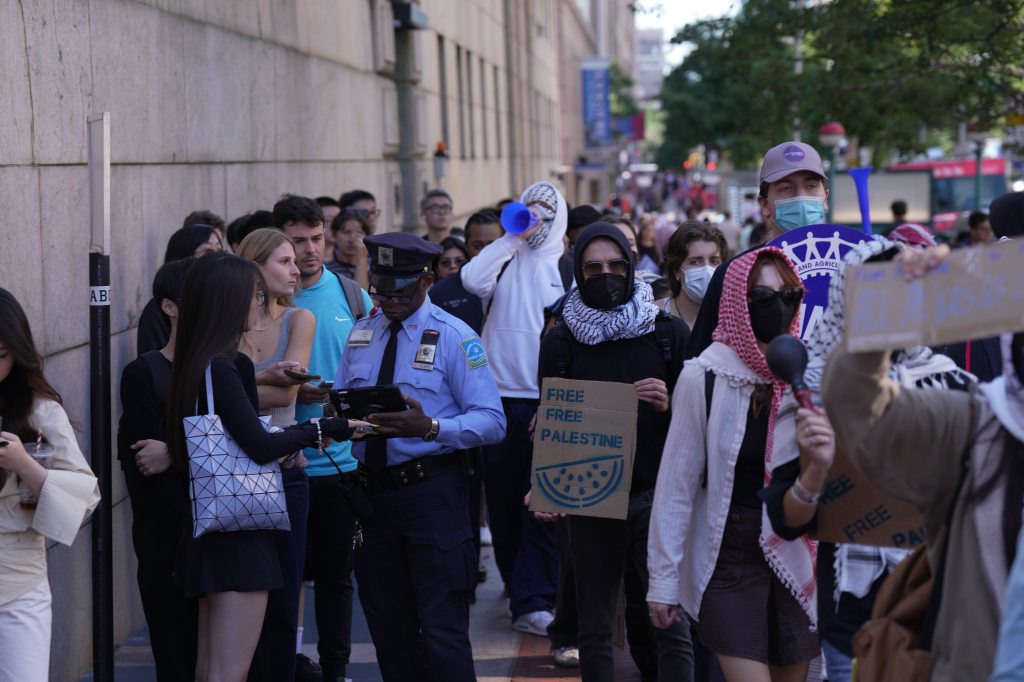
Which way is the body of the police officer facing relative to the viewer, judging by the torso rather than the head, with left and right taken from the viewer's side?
facing the viewer and to the left of the viewer

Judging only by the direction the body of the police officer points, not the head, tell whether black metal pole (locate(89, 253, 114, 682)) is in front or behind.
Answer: in front

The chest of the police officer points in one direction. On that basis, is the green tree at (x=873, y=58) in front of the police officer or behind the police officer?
behind

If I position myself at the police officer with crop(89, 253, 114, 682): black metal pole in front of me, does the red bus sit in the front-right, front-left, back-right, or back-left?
back-right

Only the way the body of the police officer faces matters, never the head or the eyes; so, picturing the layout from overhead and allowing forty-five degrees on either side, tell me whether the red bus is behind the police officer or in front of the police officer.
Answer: behind

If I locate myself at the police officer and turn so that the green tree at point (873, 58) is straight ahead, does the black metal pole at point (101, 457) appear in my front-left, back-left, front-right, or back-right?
back-left

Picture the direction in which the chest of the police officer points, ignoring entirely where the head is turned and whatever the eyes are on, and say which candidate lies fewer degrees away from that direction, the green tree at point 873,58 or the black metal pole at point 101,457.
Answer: the black metal pole

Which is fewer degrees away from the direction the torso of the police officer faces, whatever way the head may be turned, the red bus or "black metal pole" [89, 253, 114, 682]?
the black metal pole
